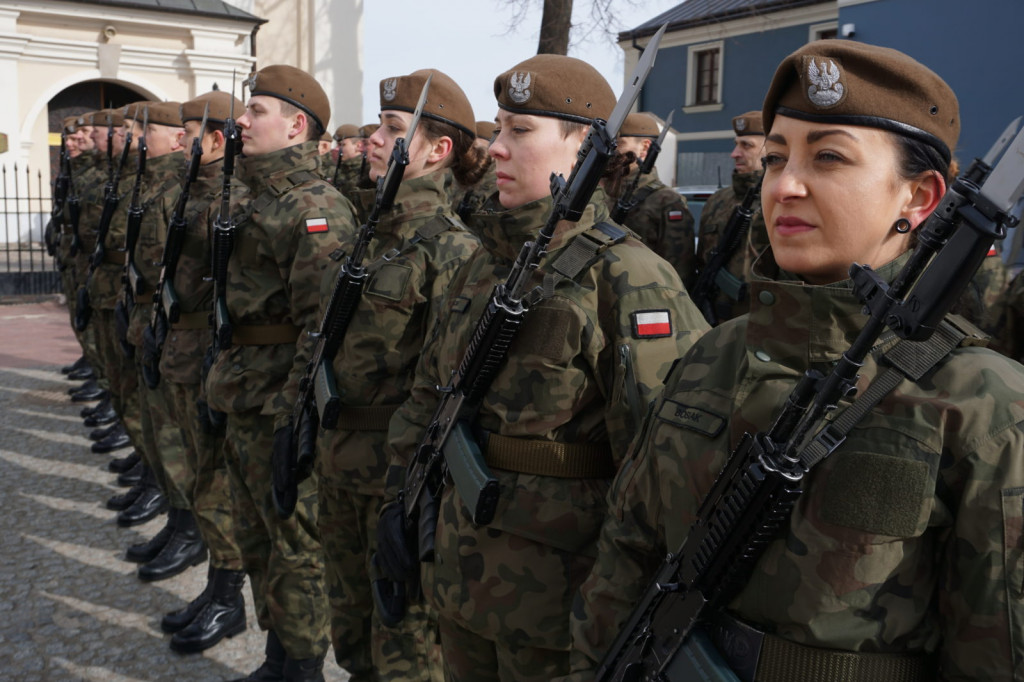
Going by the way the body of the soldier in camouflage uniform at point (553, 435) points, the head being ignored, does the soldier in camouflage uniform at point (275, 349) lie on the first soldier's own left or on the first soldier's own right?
on the first soldier's own right

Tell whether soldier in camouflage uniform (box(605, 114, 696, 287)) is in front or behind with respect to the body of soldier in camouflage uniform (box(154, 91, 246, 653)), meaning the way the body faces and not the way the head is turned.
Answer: behind

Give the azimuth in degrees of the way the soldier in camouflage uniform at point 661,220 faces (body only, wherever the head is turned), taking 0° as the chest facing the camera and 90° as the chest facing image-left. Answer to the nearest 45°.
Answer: approximately 90°

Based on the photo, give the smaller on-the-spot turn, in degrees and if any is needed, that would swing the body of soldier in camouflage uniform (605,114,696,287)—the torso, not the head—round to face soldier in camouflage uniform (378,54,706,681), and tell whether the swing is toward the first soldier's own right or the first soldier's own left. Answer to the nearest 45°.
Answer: approximately 90° to the first soldier's own left

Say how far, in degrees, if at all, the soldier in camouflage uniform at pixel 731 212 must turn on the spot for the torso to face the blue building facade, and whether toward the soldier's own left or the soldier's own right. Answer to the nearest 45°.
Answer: approximately 135° to the soldier's own right

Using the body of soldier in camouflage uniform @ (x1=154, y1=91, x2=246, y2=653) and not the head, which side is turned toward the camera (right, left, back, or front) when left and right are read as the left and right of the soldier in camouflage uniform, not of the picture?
left

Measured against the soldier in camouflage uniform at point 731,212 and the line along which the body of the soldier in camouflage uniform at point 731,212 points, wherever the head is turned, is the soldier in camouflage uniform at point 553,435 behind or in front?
in front

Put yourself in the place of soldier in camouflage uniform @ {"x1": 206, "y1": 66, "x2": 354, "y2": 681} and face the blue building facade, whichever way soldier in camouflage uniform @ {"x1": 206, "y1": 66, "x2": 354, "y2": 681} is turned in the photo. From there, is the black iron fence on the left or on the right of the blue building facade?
left

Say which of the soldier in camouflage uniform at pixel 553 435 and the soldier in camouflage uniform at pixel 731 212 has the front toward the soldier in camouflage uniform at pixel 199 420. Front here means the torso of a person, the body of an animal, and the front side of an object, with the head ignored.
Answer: the soldier in camouflage uniform at pixel 731 212

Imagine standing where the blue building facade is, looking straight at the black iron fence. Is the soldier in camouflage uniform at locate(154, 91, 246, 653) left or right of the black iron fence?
left

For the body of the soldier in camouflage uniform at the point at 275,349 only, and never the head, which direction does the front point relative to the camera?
to the viewer's left
